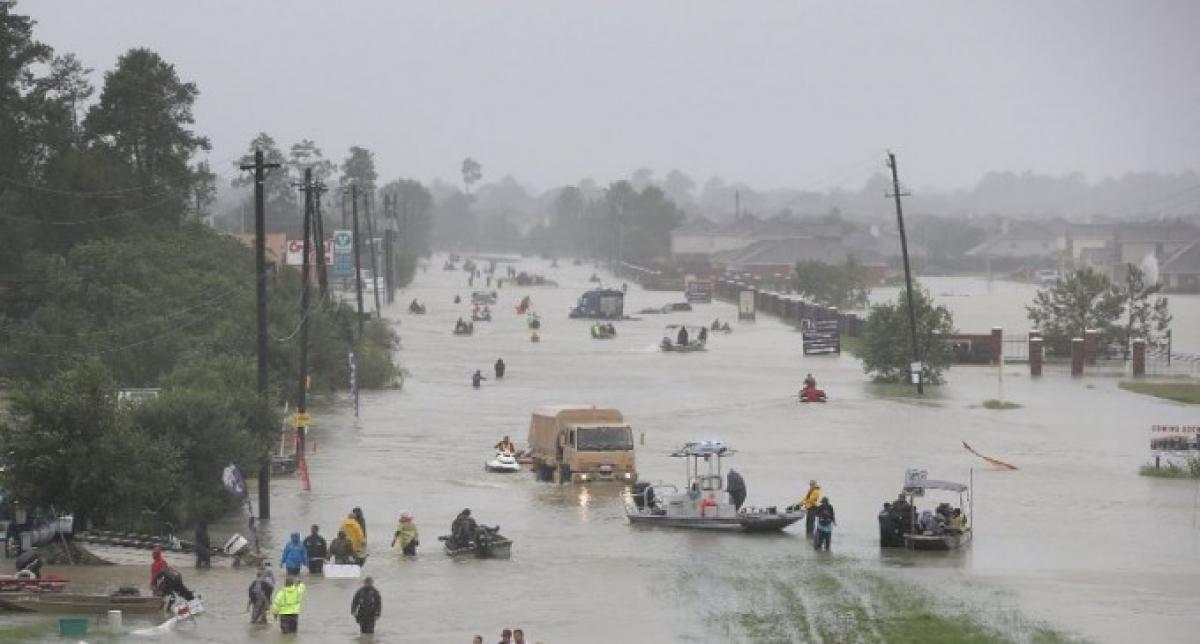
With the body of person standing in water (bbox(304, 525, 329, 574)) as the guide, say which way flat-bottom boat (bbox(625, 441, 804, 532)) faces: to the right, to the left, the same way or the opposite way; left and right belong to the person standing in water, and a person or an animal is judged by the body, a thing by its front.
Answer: to the right

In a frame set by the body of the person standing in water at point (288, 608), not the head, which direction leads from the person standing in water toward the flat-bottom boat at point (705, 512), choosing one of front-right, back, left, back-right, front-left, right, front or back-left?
front-right

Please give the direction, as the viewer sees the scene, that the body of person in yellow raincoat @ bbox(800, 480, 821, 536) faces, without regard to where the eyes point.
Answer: to the viewer's left

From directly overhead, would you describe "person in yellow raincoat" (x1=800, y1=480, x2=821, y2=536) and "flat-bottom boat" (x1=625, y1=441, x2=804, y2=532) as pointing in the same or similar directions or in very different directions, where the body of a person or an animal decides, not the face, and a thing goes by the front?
very different directions

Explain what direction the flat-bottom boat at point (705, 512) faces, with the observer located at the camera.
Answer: facing to the right of the viewer

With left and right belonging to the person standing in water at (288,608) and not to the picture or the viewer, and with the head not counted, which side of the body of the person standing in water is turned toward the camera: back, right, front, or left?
back
